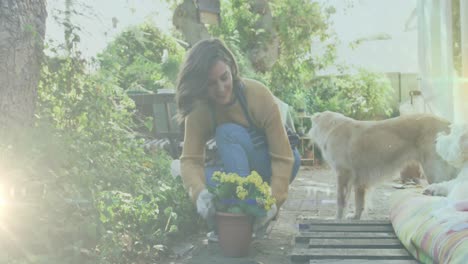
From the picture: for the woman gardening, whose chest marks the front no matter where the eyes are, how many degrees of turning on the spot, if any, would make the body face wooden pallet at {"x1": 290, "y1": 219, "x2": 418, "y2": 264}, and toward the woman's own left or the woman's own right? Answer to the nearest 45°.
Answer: approximately 45° to the woman's own left

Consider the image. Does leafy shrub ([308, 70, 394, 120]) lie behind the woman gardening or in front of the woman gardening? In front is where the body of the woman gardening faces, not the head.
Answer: behind

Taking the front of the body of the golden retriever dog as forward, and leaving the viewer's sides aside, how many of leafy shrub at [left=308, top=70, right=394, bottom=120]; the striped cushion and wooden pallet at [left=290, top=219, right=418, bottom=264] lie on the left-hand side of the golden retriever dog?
2

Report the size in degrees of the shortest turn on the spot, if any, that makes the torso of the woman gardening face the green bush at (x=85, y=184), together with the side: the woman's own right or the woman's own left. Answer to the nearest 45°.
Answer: approximately 90° to the woman's own right

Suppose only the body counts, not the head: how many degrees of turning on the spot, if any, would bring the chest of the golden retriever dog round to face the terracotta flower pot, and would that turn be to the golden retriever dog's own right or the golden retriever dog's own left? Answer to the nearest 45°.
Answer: approximately 45° to the golden retriever dog's own left

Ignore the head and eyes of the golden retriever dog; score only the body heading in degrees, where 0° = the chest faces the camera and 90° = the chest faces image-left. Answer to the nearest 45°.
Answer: approximately 90°

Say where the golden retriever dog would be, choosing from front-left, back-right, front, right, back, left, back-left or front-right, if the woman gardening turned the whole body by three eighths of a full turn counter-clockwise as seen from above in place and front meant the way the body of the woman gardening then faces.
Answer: front

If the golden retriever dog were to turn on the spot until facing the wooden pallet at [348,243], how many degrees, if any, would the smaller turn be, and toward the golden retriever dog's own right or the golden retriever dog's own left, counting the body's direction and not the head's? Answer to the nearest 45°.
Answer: approximately 90° to the golden retriever dog's own left
